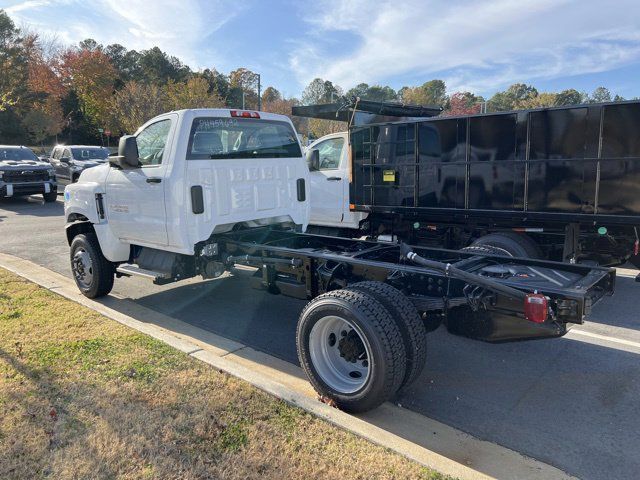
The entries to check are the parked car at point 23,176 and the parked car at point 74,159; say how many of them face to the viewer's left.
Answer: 0

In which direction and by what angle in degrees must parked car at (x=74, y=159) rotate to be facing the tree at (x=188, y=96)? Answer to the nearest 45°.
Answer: approximately 90° to its left

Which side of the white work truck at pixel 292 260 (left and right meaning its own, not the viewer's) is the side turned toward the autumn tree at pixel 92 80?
front

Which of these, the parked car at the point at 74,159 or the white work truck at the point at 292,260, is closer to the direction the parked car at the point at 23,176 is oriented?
the white work truck

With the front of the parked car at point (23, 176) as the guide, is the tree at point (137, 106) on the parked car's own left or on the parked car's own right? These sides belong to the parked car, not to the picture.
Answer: on the parked car's own left

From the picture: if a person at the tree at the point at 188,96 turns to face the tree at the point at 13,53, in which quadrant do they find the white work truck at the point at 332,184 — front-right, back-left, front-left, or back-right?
back-left

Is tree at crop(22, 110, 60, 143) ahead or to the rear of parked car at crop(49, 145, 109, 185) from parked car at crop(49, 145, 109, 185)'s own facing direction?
to the rear

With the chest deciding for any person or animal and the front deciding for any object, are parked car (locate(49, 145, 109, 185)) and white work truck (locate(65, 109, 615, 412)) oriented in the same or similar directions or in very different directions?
very different directions

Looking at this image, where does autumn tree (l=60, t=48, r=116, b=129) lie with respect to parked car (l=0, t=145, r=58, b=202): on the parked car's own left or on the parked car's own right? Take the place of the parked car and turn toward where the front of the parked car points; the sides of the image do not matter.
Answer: on the parked car's own left

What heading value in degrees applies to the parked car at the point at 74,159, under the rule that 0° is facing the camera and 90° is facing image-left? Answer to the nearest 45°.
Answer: approximately 315°

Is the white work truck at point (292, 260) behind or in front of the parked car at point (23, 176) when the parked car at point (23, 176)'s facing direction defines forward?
in front

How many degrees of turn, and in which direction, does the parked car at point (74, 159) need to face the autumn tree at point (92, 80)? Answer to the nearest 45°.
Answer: approximately 135° to its left

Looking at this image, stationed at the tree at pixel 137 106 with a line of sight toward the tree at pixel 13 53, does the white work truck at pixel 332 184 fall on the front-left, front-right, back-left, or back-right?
back-left

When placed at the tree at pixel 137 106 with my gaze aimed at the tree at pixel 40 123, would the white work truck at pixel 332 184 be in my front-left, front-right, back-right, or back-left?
back-left

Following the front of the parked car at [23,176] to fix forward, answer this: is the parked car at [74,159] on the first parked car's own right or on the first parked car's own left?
on the first parked car's own left
